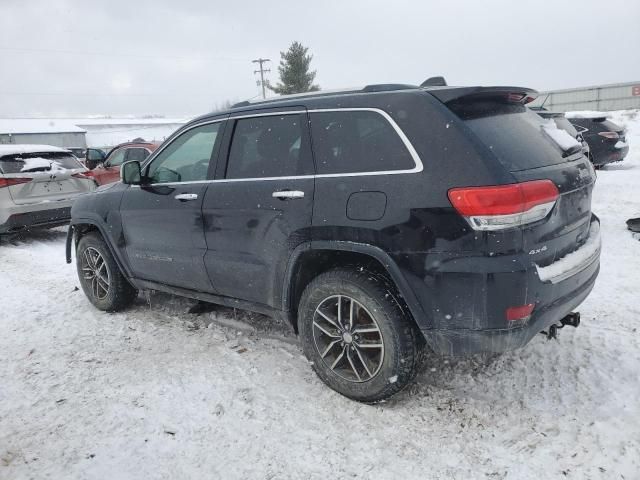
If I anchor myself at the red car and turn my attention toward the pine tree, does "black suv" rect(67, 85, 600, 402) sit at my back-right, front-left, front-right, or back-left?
back-right

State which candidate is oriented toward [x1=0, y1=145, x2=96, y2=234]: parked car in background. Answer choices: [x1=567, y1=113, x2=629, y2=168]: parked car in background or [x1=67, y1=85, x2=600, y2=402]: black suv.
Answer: the black suv

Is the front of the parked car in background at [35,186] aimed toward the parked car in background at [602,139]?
no

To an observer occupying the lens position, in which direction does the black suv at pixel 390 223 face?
facing away from the viewer and to the left of the viewer

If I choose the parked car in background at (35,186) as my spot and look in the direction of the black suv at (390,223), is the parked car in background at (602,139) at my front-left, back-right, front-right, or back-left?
front-left

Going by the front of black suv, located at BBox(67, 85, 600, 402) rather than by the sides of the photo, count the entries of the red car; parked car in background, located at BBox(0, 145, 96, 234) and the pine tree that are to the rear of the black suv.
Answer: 0

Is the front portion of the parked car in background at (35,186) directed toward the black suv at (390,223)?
no

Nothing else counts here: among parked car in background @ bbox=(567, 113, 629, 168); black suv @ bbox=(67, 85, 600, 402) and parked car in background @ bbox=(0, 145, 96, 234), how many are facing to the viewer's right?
0

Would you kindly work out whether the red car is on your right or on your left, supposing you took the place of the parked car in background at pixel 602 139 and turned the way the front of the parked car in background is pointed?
on your left

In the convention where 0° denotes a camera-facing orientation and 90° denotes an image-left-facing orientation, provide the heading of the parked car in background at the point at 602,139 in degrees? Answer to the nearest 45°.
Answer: approximately 135°

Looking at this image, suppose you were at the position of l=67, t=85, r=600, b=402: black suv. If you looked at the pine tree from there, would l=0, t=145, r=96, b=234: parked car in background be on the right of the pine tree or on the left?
left

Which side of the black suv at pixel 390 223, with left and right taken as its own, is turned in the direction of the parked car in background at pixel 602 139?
right

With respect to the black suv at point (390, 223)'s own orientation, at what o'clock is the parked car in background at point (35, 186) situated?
The parked car in background is roughly at 12 o'clock from the black suv.

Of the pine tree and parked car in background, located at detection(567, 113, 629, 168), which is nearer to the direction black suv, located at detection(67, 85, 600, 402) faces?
the pine tree

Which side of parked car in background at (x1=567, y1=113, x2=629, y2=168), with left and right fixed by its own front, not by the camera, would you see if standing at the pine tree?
front

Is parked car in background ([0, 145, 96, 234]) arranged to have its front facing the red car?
no

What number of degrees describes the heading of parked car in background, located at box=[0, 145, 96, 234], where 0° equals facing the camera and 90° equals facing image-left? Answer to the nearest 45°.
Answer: approximately 135°

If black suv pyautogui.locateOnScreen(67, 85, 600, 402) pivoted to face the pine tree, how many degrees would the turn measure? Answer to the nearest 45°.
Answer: approximately 45° to its right
